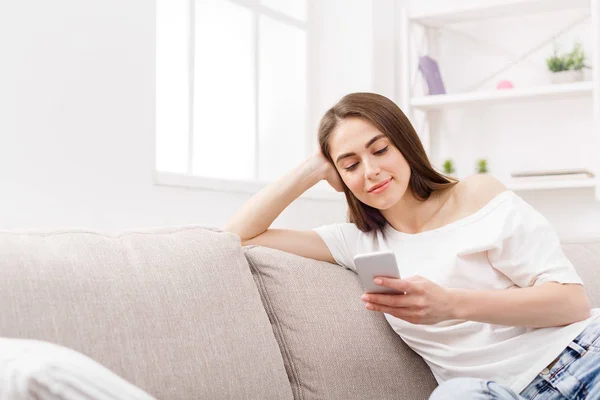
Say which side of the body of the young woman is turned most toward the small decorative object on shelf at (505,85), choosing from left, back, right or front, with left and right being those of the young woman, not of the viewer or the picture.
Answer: back

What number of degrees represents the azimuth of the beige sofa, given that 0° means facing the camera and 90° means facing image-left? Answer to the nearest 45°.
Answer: approximately 0°

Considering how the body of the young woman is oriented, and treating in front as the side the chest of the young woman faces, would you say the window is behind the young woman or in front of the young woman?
behind

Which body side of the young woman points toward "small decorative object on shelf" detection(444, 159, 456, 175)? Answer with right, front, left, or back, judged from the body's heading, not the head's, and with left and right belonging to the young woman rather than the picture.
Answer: back

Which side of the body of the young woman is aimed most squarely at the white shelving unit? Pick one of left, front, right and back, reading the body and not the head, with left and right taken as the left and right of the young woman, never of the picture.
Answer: back

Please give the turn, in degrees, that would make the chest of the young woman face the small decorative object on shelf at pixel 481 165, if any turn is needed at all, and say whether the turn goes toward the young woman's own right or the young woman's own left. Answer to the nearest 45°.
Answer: approximately 180°

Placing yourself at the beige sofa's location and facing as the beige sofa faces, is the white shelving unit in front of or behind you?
behind
